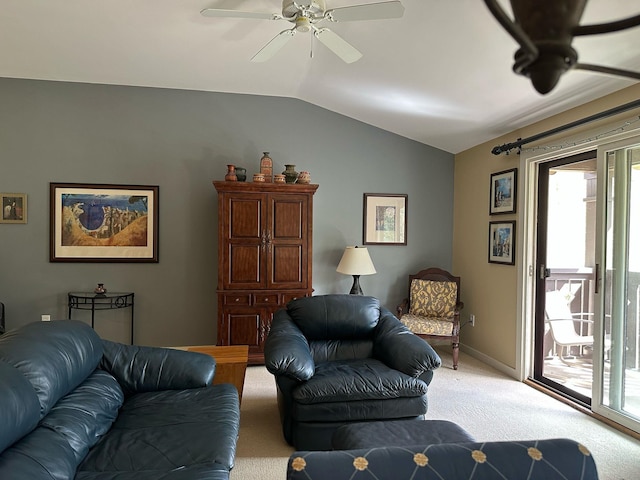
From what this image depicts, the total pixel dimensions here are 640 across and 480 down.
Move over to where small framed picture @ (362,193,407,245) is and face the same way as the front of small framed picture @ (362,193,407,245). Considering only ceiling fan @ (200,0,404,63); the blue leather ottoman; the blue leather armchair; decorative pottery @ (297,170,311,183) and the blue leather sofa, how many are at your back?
0

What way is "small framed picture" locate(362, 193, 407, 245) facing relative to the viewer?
toward the camera

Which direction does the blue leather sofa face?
to the viewer's right

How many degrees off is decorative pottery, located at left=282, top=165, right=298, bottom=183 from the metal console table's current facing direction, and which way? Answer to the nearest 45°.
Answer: approximately 45° to its left

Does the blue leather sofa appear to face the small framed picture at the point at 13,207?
no

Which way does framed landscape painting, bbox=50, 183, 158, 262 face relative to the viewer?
toward the camera

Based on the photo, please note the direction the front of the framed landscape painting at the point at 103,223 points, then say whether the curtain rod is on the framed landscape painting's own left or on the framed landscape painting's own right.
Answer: on the framed landscape painting's own left

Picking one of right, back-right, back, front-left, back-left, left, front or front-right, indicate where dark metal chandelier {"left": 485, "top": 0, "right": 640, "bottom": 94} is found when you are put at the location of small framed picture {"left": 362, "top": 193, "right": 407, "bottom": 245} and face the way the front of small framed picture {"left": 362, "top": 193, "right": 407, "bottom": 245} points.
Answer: front

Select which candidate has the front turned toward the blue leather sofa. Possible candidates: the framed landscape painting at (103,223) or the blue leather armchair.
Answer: the framed landscape painting

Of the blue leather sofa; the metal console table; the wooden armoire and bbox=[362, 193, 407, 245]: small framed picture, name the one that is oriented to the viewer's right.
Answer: the blue leather sofa

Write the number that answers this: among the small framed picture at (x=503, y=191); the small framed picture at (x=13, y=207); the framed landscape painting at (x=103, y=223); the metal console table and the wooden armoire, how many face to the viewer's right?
0

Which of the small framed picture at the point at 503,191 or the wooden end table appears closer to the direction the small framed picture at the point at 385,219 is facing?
the wooden end table

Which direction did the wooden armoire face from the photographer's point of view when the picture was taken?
facing the viewer

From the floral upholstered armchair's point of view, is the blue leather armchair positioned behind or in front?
in front

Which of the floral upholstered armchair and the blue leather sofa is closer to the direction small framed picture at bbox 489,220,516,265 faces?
the blue leather sofa

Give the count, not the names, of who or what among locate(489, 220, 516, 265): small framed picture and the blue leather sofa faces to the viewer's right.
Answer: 1

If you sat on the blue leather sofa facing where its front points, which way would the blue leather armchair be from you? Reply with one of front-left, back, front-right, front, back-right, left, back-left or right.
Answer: front

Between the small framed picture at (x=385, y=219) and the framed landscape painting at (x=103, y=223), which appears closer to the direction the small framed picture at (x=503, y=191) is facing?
the framed landscape painting

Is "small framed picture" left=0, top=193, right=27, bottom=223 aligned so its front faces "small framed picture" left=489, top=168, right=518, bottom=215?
no

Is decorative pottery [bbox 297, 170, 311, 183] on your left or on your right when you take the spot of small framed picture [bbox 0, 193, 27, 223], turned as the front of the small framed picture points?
on your left

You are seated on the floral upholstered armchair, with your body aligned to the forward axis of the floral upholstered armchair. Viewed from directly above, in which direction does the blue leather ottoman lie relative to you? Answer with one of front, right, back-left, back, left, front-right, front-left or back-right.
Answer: front-left
